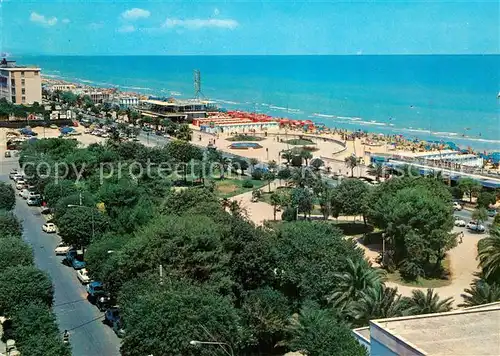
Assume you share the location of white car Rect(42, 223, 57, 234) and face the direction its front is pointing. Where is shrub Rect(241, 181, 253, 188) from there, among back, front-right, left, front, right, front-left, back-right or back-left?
back

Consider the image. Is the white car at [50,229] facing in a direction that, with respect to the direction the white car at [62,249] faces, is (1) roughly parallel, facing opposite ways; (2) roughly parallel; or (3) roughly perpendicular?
roughly parallel

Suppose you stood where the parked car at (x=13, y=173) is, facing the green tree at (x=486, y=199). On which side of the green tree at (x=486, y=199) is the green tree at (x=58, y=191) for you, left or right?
right

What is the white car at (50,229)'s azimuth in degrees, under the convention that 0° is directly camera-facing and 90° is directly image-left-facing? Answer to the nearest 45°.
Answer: approximately 45°

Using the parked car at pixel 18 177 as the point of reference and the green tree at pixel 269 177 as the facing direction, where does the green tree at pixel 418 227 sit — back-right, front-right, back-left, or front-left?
front-right

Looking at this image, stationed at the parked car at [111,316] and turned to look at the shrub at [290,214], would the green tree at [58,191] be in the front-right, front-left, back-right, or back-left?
front-left

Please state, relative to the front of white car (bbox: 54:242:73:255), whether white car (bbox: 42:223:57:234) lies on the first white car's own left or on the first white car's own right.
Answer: on the first white car's own right

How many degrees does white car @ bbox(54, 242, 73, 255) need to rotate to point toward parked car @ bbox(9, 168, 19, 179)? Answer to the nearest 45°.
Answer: approximately 135° to its right

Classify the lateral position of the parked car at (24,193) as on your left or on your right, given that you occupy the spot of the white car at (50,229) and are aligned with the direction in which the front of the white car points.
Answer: on your right

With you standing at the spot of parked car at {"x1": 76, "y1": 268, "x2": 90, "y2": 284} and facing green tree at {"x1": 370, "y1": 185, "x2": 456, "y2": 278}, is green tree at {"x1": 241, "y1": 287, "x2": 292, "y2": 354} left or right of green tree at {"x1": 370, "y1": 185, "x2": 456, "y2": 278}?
right
